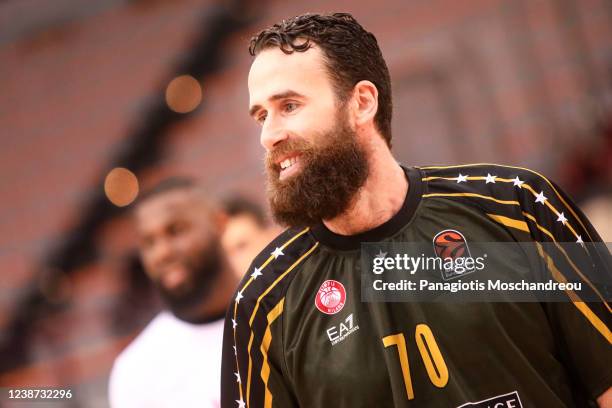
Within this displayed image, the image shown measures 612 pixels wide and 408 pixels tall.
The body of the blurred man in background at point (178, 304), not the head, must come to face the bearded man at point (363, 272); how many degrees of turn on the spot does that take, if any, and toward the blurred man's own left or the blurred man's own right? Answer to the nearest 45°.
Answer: approximately 45° to the blurred man's own left

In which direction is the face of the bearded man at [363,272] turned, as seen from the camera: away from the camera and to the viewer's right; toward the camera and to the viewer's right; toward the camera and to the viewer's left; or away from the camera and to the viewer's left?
toward the camera and to the viewer's left

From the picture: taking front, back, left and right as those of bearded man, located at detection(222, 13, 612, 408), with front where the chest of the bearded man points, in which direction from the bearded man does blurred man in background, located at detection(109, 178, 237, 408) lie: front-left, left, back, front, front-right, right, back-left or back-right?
right

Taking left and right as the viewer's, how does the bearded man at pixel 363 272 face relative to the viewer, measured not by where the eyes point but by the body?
facing the viewer and to the left of the viewer

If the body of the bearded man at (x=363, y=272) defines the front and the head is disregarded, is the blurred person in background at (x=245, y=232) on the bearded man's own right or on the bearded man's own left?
on the bearded man's own right

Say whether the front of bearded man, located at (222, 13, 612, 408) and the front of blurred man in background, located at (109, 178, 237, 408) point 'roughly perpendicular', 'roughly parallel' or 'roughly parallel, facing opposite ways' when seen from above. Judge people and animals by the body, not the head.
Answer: roughly parallel
